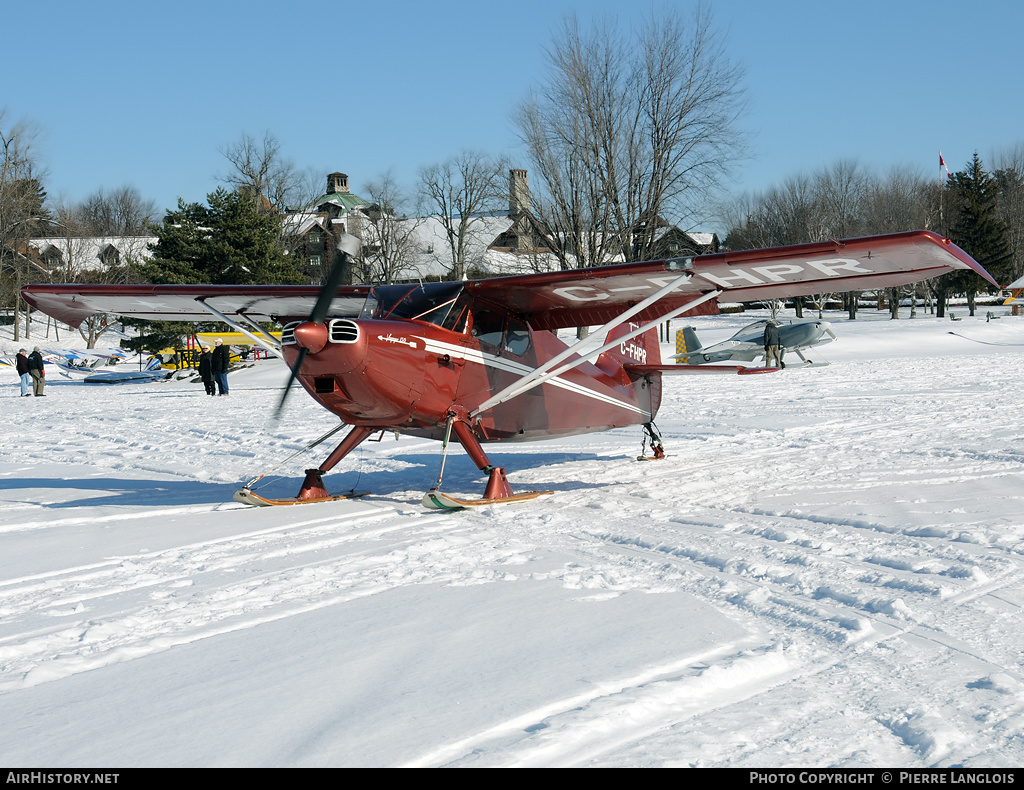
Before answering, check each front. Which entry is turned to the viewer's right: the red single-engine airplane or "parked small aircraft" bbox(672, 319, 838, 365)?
the parked small aircraft

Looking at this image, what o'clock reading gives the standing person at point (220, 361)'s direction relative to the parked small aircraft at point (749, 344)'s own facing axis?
The standing person is roughly at 5 o'clock from the parked small aircraft.

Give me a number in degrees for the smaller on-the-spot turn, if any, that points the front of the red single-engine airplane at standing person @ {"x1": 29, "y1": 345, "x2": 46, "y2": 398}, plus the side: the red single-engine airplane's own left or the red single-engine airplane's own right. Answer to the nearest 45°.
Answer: approximately 90° to the red single-engine airplane's own right

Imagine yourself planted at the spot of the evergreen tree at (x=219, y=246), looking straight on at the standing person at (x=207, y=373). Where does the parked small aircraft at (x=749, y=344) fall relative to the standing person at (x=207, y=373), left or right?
left

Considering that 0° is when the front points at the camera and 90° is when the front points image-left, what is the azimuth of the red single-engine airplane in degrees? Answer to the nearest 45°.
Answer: approximately 45°

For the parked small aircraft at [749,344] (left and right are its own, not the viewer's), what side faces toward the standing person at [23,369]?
back

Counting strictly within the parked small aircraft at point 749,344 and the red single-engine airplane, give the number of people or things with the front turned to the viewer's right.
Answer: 1

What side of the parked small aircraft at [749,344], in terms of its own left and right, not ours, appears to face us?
right

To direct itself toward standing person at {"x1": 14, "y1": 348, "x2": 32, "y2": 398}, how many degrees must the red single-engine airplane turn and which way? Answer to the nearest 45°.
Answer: approximately 90° to its right

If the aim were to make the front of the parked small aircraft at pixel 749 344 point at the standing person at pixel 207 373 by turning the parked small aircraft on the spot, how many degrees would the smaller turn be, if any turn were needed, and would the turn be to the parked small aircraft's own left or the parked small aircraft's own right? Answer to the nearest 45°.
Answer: approximately 135° to the parked small aircraft's own right

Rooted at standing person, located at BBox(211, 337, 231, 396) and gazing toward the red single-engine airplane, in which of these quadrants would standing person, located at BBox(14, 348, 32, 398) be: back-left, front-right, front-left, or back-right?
back-right
